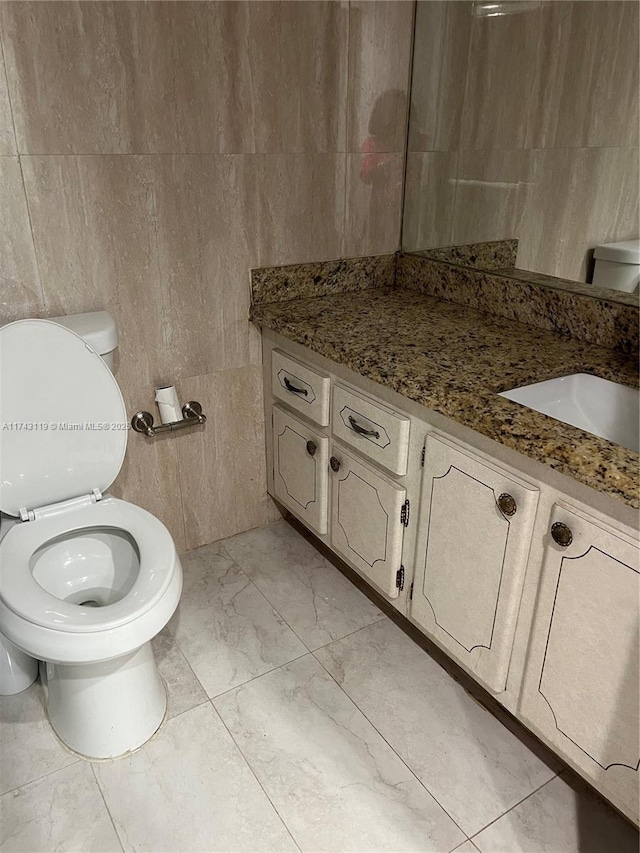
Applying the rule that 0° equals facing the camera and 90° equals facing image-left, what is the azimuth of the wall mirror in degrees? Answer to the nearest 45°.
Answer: approximately 45°

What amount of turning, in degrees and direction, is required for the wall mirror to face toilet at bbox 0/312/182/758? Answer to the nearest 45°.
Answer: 0° — it already faces it

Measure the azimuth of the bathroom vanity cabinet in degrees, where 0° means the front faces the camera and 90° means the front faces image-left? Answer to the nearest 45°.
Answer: approximately 45°

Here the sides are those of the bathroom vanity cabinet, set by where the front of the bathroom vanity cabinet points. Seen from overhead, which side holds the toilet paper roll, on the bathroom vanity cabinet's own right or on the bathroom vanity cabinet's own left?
on the bathroom vanity cabinet's own right

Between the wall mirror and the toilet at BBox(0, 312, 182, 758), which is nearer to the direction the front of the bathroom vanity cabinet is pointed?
the toilet

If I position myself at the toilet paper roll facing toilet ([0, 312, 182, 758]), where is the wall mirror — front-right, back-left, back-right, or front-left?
back-left

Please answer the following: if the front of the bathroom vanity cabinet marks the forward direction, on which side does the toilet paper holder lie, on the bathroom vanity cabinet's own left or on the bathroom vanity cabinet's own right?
on the bathroom vanity cabinet's own right
